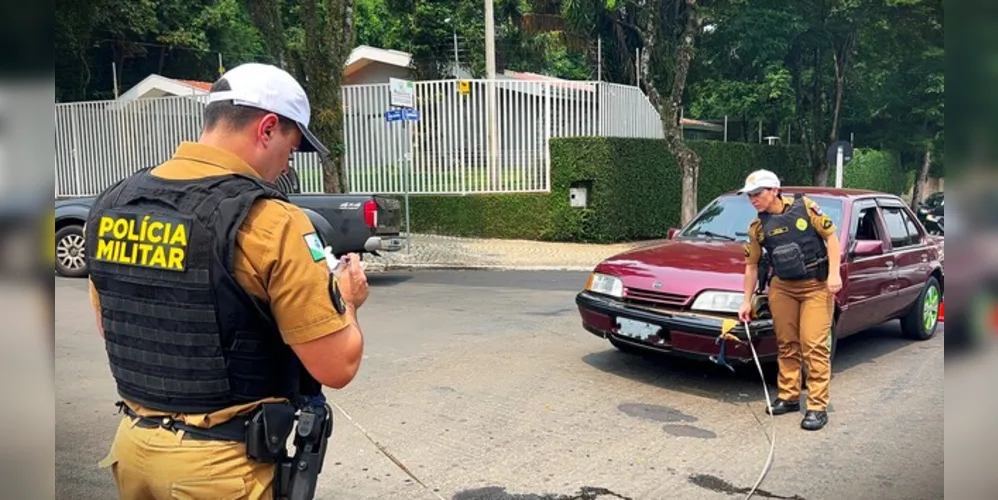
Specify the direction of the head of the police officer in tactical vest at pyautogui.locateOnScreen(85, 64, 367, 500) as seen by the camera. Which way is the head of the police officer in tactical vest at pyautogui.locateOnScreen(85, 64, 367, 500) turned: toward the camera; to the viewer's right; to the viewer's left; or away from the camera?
to the viewer's right

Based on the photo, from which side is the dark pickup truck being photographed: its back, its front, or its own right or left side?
left

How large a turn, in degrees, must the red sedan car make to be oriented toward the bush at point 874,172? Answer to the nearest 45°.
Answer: approximately 135° to its right

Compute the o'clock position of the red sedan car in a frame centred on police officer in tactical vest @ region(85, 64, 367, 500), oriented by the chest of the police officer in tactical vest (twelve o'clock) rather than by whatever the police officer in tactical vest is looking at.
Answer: The red sedan car is roughly at 12 o'clock from the police officer in tactical vest.

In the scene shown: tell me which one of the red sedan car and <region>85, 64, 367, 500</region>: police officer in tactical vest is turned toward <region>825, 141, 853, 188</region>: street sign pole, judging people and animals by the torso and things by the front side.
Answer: the police officer in tactical vest

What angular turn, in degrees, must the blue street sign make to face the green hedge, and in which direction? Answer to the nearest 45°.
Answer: approximately 135° to its left

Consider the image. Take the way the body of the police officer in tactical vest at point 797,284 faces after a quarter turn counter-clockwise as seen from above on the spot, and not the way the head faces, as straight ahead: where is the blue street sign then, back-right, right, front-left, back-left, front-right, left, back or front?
back

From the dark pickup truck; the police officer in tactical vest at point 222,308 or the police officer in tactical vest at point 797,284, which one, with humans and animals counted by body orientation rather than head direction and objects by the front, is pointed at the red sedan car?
the police officer in tactical vest at point 222,308

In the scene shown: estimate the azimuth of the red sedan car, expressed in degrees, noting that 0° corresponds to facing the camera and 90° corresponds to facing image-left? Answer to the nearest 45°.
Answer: approximately 45°

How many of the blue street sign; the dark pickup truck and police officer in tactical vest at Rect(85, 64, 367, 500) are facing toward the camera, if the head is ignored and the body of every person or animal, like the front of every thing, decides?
1

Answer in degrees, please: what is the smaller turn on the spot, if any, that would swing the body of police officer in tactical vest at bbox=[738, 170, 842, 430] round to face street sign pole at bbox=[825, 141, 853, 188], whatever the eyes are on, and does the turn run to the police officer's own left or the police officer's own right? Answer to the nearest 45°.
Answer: approximately 135° to the police officer's own right

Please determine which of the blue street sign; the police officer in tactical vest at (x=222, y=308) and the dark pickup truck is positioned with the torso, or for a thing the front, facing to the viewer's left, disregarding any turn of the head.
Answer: the dark pickup truck

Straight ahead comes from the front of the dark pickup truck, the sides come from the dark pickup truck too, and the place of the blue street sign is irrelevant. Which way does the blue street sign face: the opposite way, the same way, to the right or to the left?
to the left

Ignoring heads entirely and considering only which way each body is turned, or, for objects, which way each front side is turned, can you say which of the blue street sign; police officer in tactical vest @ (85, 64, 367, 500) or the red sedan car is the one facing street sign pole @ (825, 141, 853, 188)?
the police officer in tactical vest

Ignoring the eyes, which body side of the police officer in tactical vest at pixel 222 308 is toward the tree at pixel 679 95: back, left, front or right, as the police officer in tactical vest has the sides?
front
